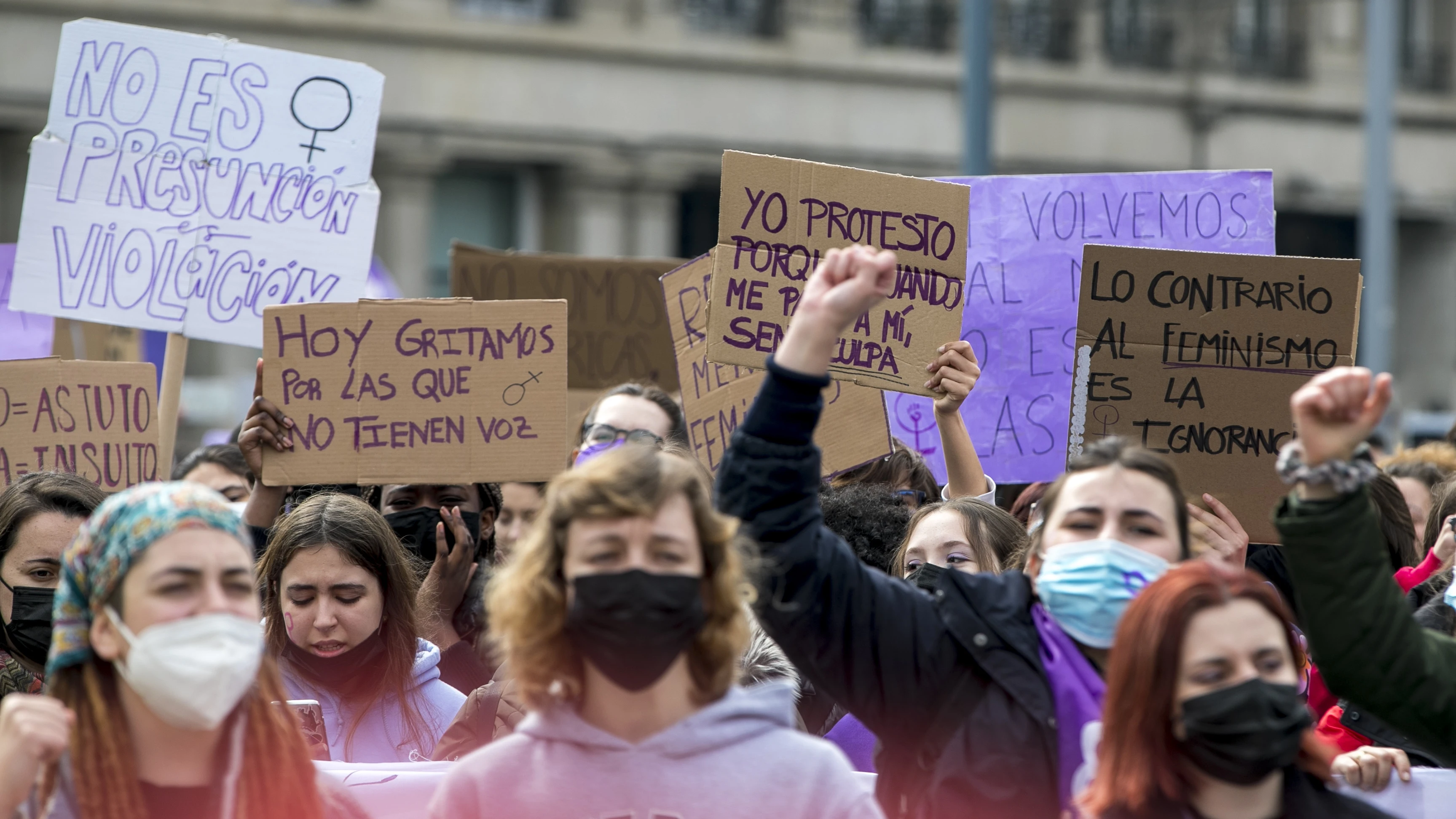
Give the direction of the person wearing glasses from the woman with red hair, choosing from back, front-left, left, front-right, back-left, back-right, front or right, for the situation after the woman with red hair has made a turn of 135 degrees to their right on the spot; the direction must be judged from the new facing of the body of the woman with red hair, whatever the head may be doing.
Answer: front-right

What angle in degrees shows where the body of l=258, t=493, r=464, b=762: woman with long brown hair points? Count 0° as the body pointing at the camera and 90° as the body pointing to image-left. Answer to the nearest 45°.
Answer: approximately 0°

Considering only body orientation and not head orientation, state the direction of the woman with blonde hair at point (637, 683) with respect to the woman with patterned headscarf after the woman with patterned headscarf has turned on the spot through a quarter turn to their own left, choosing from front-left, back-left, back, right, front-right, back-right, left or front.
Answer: front-right

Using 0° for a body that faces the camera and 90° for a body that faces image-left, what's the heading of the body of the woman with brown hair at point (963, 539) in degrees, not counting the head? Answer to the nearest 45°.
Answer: approximately 45°

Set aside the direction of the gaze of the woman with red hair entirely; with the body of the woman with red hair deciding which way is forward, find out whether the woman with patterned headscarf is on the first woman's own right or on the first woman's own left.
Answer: on the first woman's own right

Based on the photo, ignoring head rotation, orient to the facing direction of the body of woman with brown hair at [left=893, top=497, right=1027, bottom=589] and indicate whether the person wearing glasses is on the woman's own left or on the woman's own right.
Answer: on the woman's own right

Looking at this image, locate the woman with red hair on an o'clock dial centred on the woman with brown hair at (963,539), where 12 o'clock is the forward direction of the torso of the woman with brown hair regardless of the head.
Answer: The woman with red hair is roughly at 10 o'clock from the woman with brown hair.

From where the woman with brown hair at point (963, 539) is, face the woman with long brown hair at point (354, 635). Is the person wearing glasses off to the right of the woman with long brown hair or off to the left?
right

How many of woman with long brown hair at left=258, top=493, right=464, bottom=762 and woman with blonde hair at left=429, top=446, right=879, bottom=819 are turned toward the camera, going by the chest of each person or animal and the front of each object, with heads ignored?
2

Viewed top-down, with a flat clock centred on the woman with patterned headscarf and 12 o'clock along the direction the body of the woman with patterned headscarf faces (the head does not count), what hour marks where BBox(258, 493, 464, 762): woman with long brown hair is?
The woman with long brown hair is roughly at 8 o'clock from the woman with patterned headscarf.

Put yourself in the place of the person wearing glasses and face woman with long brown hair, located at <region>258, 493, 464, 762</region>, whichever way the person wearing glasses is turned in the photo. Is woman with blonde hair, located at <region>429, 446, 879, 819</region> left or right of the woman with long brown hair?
left

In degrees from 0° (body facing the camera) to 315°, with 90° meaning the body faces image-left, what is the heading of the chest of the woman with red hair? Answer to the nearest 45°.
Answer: approximately 315°

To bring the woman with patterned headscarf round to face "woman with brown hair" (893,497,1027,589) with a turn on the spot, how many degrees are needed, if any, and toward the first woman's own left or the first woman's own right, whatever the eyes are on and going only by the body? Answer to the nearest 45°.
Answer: approximately 90° to the first woman's own left
